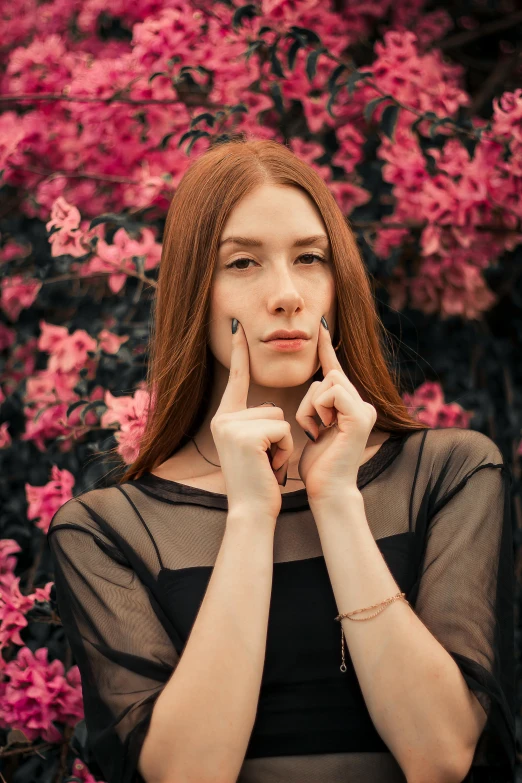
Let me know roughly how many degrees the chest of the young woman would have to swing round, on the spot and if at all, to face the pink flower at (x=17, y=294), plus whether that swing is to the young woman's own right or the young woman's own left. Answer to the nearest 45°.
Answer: approximately 135° to the young woman's own right

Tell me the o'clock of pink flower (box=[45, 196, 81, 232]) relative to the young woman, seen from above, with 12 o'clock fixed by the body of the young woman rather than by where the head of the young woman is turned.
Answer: The pink flower is roughly at 5 o'clock from the young woman.

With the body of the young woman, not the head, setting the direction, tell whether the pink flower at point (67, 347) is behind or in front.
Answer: behind

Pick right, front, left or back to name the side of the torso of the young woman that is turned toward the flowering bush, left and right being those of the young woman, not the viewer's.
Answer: back

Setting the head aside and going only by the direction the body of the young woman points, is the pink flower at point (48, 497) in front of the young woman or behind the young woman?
behind

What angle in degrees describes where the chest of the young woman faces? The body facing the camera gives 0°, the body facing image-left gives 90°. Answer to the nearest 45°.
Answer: approximately 0°

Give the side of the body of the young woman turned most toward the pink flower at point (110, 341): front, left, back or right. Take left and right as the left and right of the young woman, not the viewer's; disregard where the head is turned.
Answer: back

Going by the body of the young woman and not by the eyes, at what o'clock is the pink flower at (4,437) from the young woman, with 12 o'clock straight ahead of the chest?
The pink flower is roughly at 5 o'clock from the young woman.
